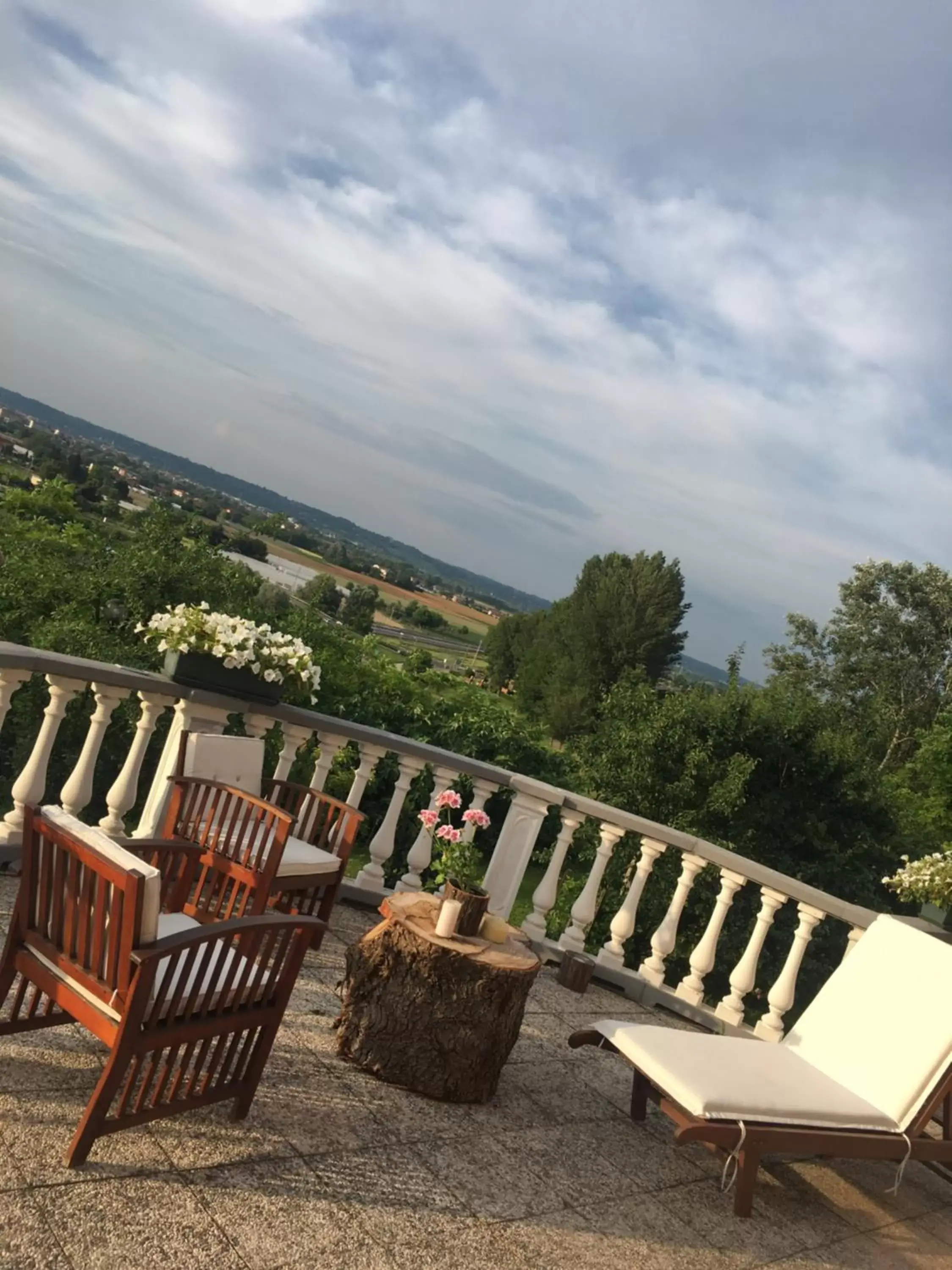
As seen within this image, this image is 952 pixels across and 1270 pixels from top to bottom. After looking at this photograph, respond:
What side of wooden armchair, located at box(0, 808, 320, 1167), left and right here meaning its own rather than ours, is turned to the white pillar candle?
front

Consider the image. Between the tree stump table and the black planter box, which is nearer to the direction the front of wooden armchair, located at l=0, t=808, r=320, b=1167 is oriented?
the tree stump table

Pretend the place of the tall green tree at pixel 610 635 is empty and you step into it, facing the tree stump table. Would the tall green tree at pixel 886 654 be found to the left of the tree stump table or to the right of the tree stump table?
left

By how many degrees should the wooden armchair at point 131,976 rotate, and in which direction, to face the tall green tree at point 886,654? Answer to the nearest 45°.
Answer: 0° — it already faces it

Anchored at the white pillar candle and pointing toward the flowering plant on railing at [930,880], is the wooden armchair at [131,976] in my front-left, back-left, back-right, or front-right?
back-right

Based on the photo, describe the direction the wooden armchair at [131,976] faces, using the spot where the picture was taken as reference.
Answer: facing away from the viewer and to the right of the viewer

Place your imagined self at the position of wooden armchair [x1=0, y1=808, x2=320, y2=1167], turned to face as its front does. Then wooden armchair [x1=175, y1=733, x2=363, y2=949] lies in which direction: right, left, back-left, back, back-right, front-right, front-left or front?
front-left

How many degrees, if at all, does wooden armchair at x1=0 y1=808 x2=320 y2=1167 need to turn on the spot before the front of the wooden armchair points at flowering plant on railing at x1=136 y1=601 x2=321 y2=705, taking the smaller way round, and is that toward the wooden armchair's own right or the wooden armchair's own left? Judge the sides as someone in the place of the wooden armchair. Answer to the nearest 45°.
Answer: approximately 45° to the wooden armchair's own left

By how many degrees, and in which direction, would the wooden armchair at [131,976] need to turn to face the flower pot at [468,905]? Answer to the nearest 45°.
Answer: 0° — it already faces it

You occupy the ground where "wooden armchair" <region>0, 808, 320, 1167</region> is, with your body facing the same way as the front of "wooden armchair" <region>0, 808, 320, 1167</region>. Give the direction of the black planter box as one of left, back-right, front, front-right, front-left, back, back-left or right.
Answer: front-left

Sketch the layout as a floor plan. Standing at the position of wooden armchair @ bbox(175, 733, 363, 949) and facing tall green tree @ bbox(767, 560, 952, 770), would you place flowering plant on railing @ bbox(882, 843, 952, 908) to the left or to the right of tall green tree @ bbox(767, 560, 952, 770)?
right

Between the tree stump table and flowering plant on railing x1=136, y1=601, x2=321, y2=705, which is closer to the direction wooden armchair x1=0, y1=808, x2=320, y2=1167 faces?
the tree stump table

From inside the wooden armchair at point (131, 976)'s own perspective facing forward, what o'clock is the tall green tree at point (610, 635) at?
The tall green tree is roughly at 11 o'clock from the wooden armchair.
